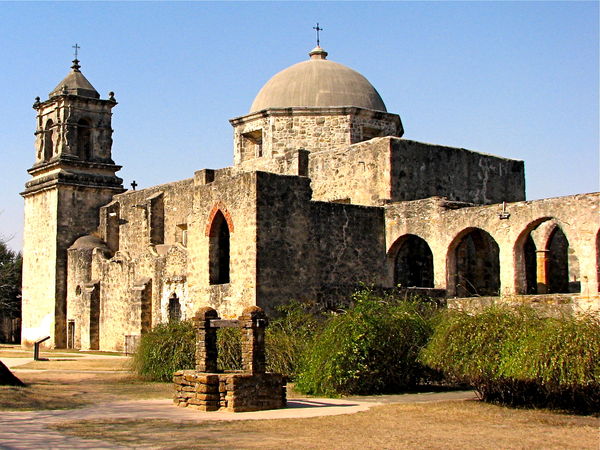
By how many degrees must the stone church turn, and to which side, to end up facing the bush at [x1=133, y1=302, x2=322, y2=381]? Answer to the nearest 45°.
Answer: approximately 135° to its left

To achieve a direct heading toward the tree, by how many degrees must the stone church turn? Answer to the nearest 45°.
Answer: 0° — it already faces it

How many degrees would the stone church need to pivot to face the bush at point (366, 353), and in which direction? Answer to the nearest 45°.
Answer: approximately 135° to its left

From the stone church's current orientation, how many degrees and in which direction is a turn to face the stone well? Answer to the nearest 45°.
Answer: approximately 135° to its left

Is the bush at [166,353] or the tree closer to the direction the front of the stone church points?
the tree

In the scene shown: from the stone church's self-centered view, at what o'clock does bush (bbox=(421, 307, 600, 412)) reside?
The bush is roughly at 7 o'clock from the stone church.

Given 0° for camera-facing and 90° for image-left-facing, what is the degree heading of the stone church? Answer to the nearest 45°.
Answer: approximately 135°

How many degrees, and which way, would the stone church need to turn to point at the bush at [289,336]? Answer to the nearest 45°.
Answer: approximately 135° to its left

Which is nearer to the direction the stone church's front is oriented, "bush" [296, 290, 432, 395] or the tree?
the tree
